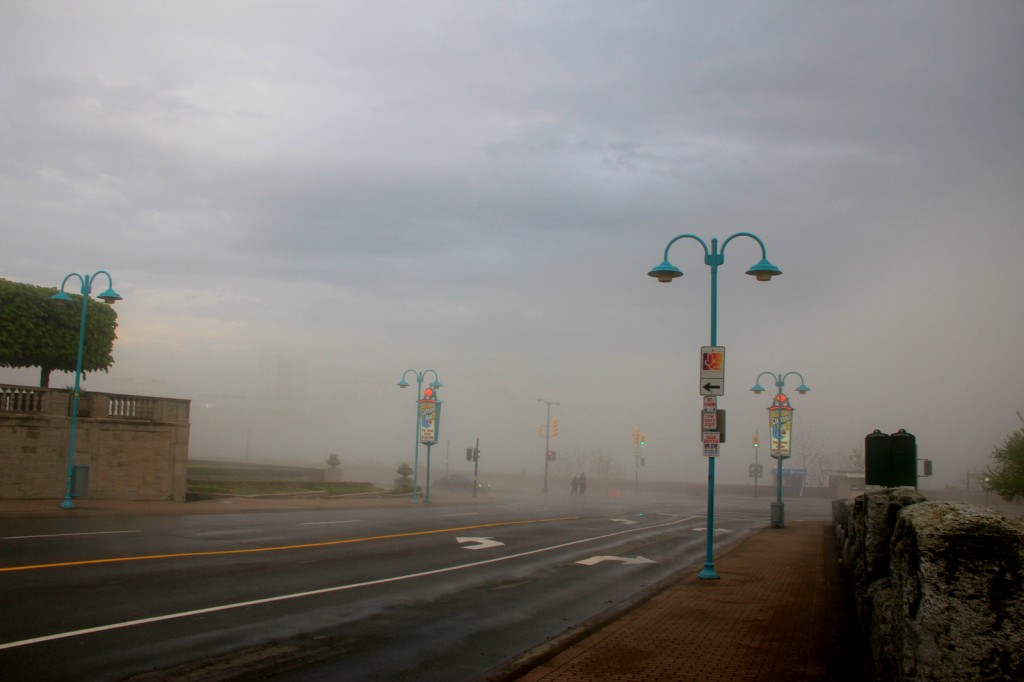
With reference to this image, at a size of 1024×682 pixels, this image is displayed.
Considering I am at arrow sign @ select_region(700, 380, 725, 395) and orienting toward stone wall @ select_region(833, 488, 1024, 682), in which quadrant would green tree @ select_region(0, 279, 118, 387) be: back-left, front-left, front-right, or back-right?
back-right

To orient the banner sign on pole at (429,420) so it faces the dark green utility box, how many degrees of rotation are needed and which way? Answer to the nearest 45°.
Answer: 0° — it already faces it

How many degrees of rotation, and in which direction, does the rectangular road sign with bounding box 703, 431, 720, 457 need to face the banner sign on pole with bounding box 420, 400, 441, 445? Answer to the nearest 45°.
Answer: approximately 135° to its right

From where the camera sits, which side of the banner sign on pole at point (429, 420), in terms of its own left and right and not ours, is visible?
front

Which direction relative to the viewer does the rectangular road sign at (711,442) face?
toward the camera

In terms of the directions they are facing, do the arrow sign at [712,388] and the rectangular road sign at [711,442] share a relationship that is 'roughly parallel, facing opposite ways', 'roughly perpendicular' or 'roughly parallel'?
roughly parallel

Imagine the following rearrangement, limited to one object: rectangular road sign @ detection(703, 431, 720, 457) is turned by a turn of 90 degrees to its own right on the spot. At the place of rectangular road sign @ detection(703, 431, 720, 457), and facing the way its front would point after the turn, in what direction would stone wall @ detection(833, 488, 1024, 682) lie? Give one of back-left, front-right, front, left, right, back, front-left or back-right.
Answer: left

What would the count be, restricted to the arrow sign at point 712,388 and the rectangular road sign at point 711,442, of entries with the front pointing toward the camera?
2

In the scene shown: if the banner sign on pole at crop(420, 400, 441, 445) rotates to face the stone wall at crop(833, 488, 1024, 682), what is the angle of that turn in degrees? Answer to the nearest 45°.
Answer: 0° — it already faces it

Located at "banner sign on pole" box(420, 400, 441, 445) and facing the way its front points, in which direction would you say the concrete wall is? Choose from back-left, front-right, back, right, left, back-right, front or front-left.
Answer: front-right

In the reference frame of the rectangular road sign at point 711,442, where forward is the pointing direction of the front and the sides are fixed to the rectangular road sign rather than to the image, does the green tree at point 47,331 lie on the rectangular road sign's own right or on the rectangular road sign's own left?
on the rectangular road sign's own right

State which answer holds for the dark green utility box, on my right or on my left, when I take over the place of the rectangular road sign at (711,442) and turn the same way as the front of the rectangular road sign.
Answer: on my left
